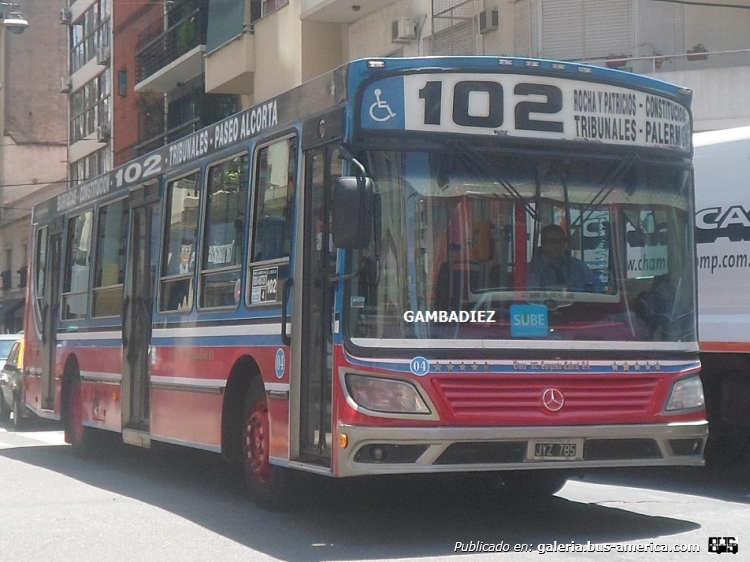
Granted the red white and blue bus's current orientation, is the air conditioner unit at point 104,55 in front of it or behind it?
behind

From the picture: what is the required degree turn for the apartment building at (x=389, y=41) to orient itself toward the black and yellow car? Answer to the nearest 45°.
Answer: approximately 45° to its right

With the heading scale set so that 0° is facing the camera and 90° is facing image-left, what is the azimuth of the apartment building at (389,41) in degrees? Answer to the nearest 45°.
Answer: approximately 45°

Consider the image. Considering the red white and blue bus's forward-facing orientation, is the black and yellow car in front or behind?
behind

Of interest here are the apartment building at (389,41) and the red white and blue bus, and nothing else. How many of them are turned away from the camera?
0

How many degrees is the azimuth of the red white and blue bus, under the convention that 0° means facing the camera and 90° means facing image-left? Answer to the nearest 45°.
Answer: approximately 315°
